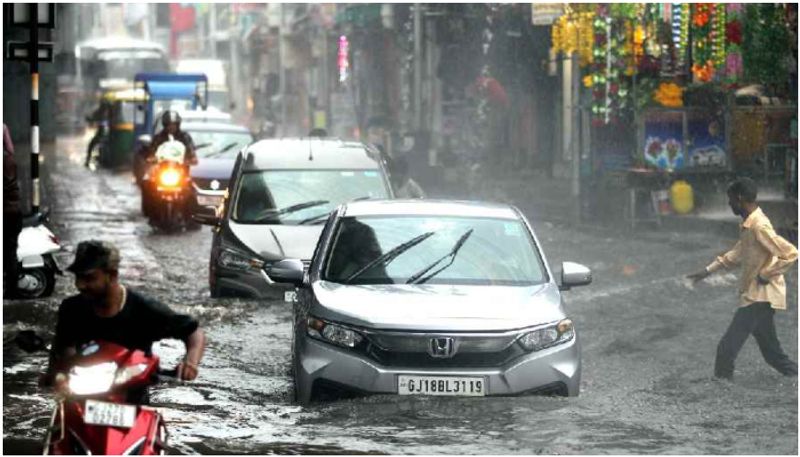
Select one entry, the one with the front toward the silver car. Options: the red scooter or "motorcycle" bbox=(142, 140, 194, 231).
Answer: the motorcycle

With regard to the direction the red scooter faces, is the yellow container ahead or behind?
behind

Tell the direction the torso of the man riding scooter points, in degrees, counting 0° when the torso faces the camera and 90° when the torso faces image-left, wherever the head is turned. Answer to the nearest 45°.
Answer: approximately 0°

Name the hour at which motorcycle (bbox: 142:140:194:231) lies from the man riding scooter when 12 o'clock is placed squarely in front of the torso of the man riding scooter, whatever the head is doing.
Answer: The motorcycle is roughly at 6 o'clock from the man riding scooter.

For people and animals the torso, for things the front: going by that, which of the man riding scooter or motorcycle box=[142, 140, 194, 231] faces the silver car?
the motorcycle

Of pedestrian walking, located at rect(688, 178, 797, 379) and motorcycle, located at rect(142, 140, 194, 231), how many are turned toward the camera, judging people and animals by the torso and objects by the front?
1

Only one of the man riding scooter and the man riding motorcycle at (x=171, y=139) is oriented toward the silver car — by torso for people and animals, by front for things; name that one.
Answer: the man riding motorcycle

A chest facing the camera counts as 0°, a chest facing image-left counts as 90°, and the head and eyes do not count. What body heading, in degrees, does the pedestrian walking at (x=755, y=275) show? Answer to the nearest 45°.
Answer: approximately 90°

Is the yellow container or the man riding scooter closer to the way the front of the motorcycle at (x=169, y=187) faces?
the man riding scooter

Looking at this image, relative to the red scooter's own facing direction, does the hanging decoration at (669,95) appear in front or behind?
behind
